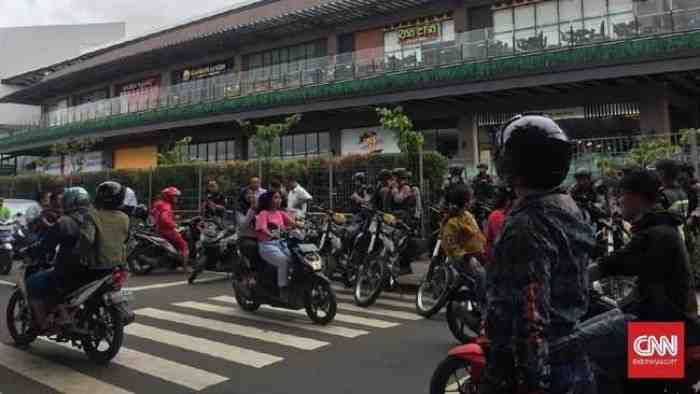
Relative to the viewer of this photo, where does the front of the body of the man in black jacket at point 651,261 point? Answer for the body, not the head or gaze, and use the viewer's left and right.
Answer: facing to the left of the viewer

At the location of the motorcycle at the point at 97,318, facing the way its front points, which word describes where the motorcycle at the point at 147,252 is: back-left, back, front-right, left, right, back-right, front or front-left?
front-right

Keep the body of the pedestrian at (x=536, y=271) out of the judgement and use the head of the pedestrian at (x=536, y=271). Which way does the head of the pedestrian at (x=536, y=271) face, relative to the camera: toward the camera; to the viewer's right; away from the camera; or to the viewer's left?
away from the camera

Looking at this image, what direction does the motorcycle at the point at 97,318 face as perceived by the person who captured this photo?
facing away from the viewer and to the left of the viewer

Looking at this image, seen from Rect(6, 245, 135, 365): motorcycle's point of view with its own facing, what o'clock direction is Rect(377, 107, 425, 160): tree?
The tree is roughly at 3 o'clock from the motorcycle.

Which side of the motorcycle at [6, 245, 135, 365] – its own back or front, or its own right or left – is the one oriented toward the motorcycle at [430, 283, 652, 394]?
back

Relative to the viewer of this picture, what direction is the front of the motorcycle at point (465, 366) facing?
facing to the left of the viewer

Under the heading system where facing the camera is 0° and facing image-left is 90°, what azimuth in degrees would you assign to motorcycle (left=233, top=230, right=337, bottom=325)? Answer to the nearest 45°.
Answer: approximately 315°
